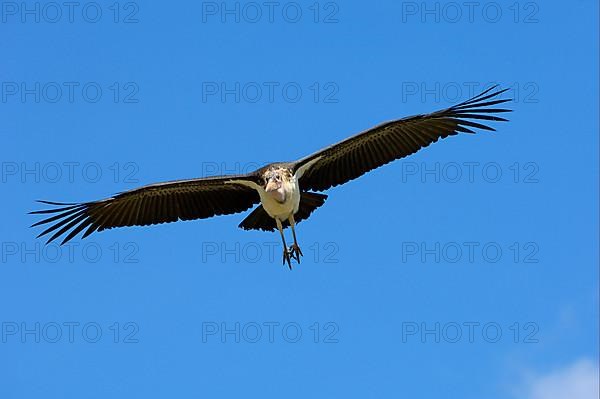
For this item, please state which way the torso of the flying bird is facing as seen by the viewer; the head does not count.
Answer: toward the camera
